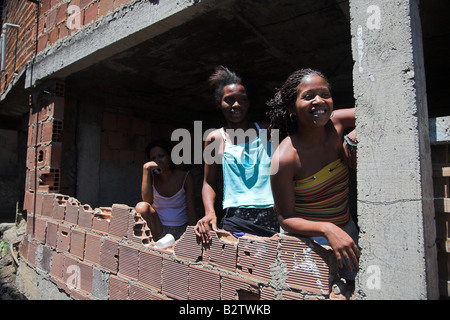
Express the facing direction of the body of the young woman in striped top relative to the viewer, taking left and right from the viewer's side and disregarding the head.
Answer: facing the viewer and to the right of the viewer
